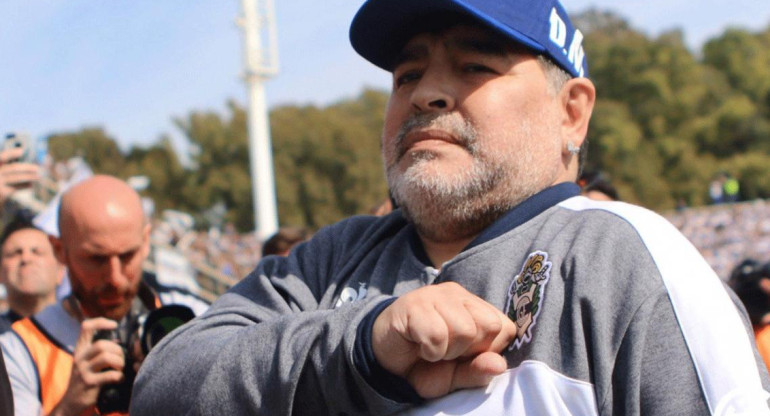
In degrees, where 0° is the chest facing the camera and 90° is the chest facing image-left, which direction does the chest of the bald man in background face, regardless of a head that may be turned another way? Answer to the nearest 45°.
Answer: approximately 315°

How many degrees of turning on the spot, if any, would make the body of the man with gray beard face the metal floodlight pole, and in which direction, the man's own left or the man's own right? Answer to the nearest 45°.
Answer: approximately 135° to the man's own right

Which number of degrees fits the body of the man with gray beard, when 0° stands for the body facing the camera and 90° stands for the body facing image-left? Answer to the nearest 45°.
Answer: approximately 45°

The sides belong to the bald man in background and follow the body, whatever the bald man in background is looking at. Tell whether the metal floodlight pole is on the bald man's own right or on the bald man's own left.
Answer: on the bald man's own left
